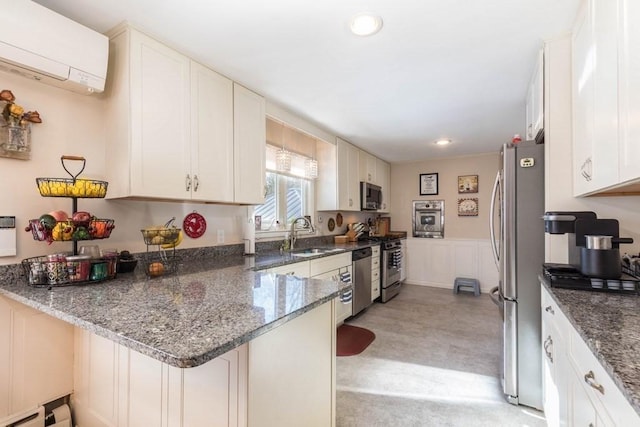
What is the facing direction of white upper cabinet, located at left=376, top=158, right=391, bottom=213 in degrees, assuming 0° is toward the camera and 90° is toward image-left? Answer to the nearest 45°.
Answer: approximately 270°

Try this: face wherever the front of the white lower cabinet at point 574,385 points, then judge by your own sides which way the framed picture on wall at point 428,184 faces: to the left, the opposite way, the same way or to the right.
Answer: to the left

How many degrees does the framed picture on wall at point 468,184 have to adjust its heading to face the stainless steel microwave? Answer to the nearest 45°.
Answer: approximately 45° to its right

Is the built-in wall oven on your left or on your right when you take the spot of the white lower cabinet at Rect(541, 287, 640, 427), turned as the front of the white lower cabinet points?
on your right

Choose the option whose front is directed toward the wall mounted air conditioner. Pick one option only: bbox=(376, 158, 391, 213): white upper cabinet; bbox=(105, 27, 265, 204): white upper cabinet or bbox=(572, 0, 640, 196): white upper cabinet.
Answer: bbox=(572, 0, 640, 196): white upper cabinet

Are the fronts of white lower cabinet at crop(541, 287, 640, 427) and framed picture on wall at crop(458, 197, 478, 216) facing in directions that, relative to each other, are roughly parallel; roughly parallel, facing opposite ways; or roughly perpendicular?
roughly perpendicular

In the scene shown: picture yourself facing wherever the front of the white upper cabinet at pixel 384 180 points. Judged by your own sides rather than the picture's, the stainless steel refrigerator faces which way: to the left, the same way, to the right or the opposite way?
the opposite way

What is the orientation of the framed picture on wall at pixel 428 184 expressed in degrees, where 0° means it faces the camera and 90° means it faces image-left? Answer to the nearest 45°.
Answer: approximately 0°

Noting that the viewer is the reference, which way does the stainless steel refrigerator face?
facing to the left of the viewer
